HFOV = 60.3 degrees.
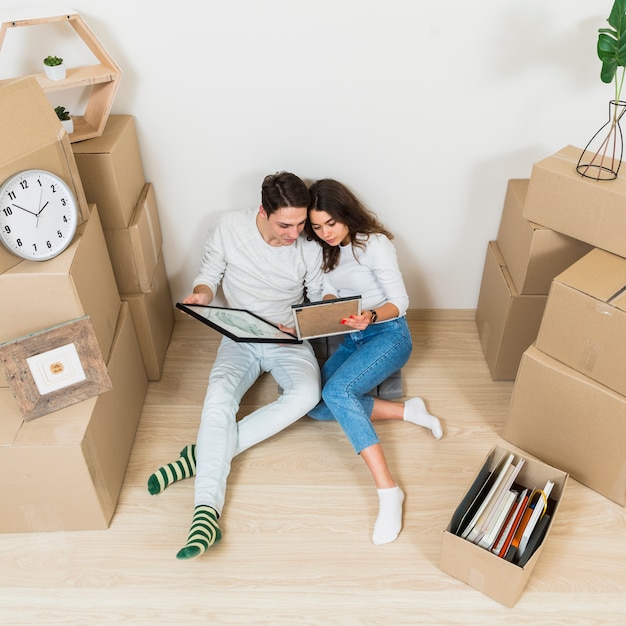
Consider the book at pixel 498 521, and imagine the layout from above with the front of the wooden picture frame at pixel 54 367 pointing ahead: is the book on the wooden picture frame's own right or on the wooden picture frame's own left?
on the wooden picture frame's own left

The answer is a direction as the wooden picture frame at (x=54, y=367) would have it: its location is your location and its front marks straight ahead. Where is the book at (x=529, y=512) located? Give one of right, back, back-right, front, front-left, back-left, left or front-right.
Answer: front-left

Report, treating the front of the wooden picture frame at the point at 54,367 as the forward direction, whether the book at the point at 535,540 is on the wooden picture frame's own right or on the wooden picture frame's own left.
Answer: on the wooden picture frame's own left

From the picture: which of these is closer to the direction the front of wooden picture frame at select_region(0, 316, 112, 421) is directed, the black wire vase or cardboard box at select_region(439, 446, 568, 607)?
the cardboard box

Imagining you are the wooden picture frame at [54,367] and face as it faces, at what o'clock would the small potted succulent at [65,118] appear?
The small potted succulent is roughly at 7 o'clock from the wooden picture frame.

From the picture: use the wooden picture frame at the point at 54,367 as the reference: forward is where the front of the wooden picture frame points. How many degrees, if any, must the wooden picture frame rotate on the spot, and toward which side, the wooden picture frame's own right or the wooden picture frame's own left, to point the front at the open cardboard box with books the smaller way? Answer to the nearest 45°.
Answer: approximately 45° to the wooden picture frame's own left

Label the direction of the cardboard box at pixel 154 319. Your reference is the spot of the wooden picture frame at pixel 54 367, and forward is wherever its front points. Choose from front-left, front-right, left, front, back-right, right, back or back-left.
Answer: back-left

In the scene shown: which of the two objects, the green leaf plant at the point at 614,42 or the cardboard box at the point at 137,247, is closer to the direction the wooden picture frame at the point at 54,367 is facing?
the green leaf plant

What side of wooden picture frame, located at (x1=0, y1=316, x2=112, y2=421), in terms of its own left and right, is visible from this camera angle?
front

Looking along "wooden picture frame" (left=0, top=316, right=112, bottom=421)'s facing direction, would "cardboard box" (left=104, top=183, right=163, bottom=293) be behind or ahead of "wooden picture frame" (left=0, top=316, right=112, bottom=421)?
behind

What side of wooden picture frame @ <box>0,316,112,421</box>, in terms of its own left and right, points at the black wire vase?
left
